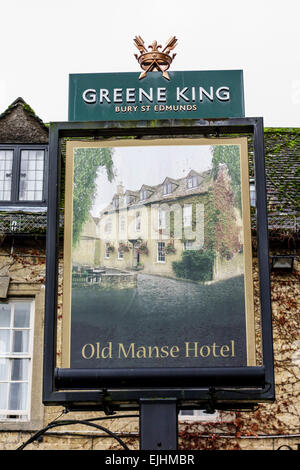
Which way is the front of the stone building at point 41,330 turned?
toward the camera
